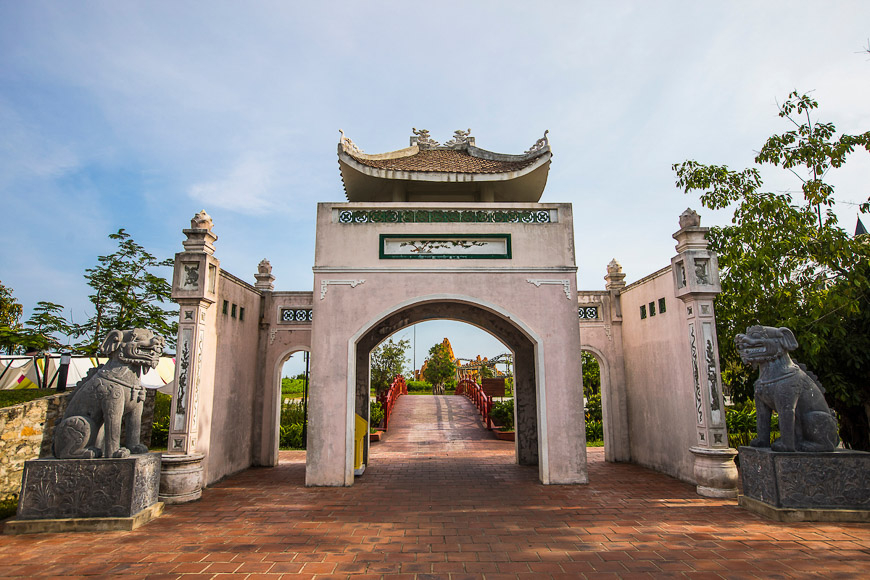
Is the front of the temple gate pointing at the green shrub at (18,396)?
no

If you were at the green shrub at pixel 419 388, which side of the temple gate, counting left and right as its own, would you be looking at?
back

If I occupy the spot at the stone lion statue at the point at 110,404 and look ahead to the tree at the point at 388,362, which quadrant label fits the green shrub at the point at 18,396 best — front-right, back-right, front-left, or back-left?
front-left

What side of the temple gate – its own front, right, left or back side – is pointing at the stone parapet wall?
right

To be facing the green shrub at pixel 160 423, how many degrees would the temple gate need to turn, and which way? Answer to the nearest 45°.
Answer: approximately 135° to its right

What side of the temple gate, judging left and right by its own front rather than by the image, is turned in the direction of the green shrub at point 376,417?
back

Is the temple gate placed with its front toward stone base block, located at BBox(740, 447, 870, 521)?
no

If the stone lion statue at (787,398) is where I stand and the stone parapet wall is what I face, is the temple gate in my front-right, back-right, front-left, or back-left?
front-right

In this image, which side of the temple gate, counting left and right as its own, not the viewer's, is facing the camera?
front

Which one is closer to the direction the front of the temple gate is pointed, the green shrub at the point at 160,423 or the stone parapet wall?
the stone parapet wall

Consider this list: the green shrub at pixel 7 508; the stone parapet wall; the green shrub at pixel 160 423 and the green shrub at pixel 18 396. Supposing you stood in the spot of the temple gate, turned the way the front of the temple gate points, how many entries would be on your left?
0

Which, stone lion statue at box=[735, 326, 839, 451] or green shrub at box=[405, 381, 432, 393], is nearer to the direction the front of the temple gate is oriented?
the stone lion statue

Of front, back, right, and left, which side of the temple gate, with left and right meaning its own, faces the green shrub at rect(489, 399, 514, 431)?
back

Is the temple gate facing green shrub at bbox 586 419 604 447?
no

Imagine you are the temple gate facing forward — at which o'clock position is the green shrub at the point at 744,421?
The green shrub is roughly at 8 o'clock from the temple gate.

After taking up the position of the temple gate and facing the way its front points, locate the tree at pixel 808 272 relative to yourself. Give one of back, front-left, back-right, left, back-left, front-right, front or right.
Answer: left
